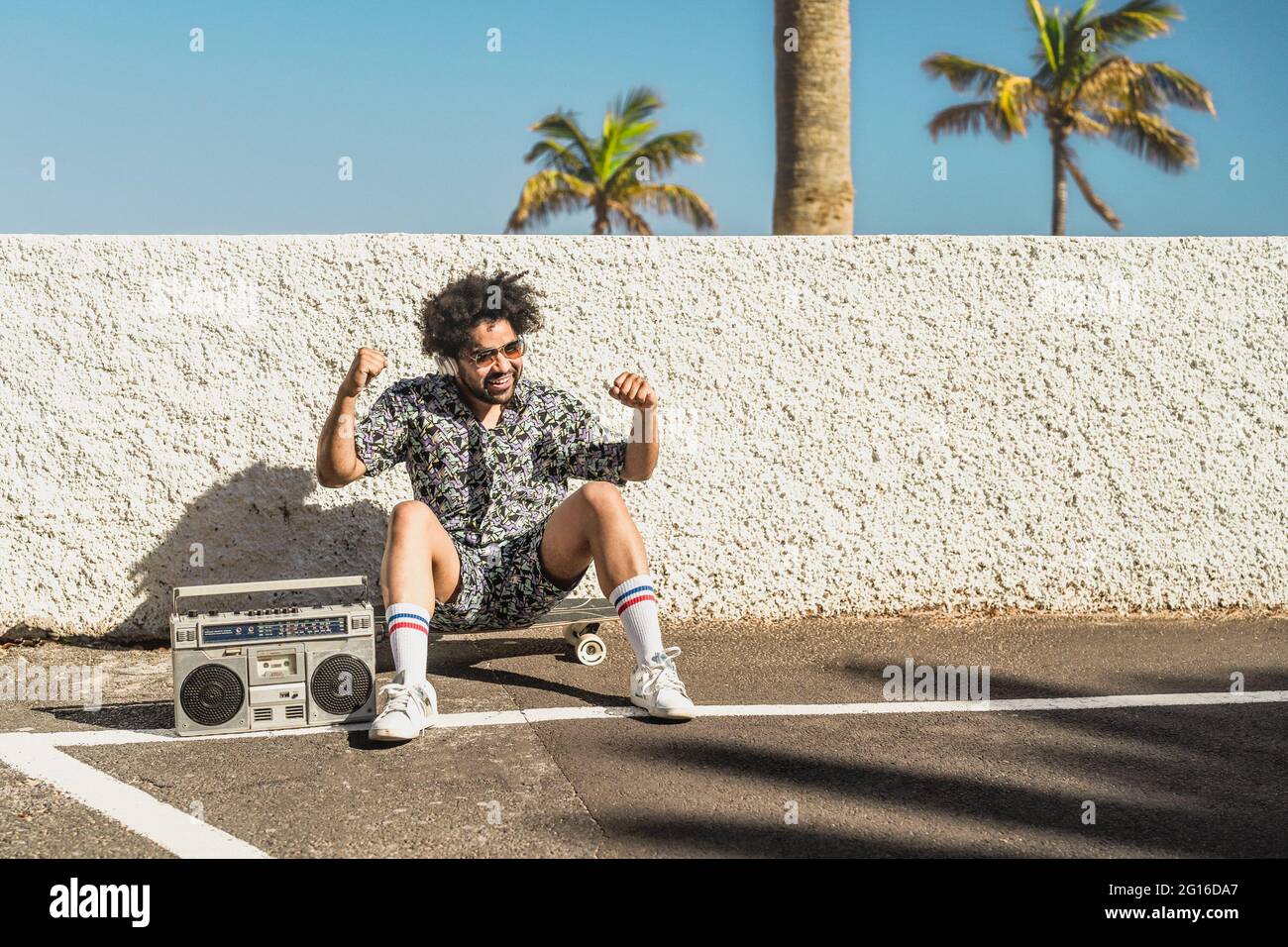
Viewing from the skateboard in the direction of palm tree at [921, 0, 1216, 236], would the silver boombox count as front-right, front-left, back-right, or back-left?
back-left

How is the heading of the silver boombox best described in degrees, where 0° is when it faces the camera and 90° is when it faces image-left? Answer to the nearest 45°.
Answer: approximately 0°

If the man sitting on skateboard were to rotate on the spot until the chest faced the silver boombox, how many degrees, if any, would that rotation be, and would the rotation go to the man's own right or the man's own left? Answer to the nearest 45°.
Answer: approximately 45° to the man's own right

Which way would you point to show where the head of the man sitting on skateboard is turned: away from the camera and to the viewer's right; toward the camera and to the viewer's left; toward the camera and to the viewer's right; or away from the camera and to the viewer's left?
toward the camera and to the viewer's right

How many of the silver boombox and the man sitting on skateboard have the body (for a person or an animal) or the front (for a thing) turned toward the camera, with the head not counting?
2

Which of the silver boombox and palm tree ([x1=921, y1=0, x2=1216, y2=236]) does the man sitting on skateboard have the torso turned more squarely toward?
the silver boombox

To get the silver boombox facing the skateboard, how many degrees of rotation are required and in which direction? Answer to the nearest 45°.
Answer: approximately 135° to its left

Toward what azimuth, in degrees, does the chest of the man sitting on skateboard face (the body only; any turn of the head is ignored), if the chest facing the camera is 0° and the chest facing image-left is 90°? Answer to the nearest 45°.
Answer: approximately 0°
